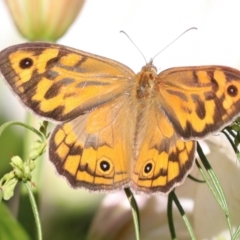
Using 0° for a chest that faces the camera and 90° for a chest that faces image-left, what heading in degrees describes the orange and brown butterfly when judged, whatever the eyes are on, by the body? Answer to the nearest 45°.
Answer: approximately 180°
